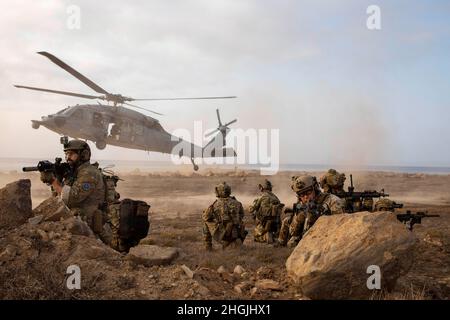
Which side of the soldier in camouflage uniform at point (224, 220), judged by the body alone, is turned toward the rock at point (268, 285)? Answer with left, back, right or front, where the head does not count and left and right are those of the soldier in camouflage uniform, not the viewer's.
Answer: back

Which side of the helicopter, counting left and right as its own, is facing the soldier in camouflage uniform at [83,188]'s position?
left

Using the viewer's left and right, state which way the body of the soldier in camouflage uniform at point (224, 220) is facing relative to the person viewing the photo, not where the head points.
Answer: facing away from the viewer

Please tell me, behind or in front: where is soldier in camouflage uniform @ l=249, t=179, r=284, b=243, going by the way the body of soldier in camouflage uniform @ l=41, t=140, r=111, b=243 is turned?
behind

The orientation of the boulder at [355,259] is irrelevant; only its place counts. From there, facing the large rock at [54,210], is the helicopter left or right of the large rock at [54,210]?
right

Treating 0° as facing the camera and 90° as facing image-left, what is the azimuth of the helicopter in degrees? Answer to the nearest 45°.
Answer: approximately 90°

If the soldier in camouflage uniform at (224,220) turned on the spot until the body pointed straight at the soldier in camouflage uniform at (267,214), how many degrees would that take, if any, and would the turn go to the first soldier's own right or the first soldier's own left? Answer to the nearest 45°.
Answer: approximately 45° to the first soldier's own right
